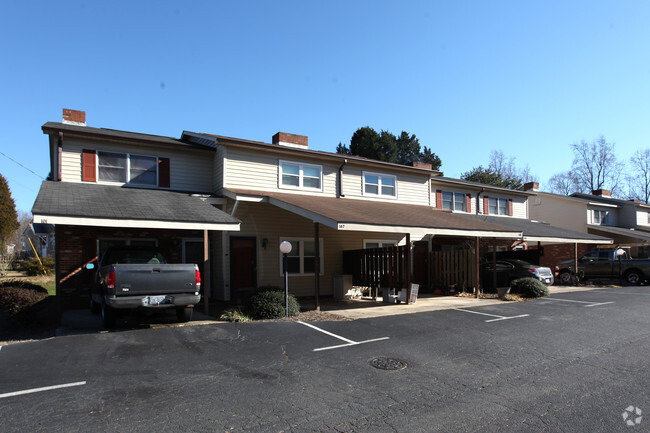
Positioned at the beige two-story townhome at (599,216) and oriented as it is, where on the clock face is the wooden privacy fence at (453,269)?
The wooden privacy fence is roughly at 2 o'clock from the beige two-story townhome.

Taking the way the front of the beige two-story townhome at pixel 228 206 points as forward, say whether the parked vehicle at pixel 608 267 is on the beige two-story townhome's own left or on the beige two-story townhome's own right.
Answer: on the beige two-story townhome's own left

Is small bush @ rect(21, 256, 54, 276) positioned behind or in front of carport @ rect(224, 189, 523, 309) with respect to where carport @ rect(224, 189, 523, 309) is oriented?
behind

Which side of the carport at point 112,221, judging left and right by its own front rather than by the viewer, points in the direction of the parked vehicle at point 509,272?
left
